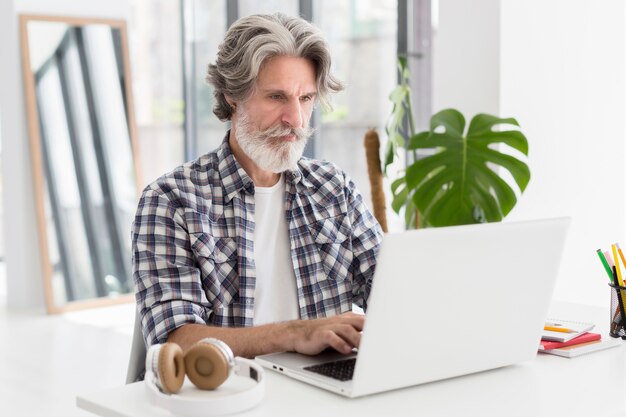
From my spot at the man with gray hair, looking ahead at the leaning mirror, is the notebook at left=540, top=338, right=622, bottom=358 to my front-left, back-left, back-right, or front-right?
back-right

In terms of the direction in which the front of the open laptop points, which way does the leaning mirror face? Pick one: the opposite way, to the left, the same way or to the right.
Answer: the opposite way

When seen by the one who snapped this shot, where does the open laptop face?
facing away from the viewer and to the left of the viewer

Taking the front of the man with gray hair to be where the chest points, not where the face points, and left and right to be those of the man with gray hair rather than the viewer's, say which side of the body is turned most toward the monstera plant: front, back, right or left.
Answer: left

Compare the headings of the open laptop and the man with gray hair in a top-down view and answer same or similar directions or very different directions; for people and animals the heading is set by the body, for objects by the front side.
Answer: very different directions

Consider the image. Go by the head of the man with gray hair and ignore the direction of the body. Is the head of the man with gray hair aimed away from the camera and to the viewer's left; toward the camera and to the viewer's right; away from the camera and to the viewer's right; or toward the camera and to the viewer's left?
toward the camera and to the viewer's right

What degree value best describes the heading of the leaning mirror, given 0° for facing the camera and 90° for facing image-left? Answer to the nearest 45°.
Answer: approximately 315°
